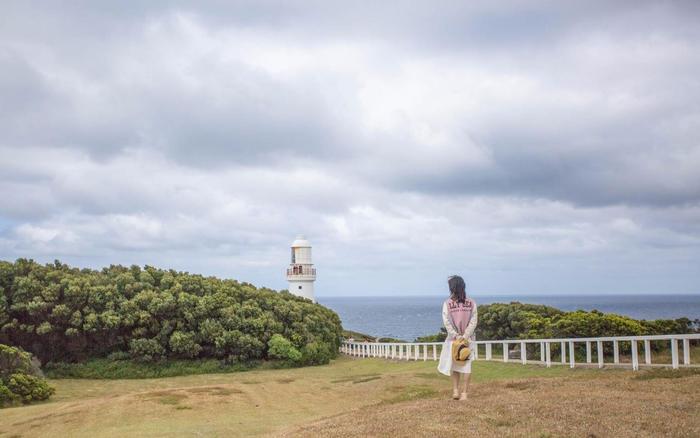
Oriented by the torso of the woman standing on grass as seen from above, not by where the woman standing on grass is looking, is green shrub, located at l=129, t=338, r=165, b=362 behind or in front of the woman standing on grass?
in front

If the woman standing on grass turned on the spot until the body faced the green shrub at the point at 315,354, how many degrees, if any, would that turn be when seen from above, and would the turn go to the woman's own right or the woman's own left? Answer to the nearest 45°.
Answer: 0° — they already face it

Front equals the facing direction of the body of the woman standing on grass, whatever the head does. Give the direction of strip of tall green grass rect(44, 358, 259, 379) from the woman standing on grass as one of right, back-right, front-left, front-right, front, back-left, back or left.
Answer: front-left

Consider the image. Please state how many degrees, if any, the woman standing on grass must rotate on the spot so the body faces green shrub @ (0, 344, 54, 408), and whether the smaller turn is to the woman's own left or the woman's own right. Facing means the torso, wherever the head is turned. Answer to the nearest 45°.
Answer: approximately 45° to the woman's own left

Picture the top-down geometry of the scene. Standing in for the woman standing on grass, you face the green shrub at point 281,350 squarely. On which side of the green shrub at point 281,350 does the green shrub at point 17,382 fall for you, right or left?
left

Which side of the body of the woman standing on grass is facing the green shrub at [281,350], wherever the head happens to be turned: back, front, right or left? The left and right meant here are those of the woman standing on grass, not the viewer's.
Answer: front

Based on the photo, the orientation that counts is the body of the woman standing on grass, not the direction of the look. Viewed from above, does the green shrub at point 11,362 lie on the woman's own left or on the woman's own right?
on the woman's own left

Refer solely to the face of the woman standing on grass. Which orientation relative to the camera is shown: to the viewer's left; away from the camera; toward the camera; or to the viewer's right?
away from the camera

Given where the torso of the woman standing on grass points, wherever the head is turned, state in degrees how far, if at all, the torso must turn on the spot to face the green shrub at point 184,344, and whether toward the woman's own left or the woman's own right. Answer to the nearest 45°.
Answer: approximately 45° to the woman's own left

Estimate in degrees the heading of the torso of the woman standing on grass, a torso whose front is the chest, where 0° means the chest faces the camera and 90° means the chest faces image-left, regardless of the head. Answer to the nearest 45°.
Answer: approximately 180°

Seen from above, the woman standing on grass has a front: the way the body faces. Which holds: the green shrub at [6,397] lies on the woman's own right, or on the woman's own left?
on the woman's own left
